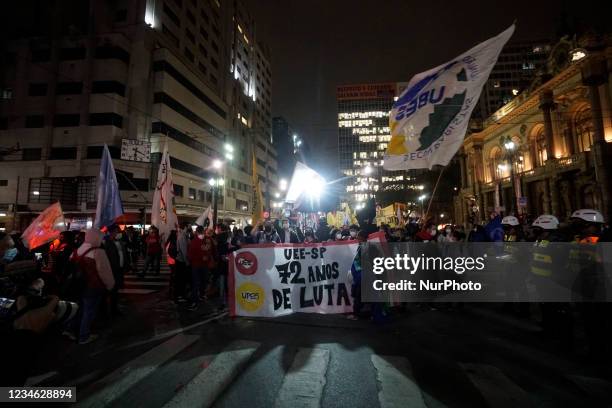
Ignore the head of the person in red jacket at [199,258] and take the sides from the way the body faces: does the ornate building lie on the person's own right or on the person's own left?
on the person's own left

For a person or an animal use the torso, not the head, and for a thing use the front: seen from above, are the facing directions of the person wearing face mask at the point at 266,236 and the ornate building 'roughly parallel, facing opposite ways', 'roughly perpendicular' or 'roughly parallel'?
roughly perpendicular

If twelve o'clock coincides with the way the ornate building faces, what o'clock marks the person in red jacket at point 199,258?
The person in red jacket is roughly at 11 o'clock from the ornate building.

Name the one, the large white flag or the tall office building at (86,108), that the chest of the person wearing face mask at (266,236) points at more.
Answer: the large white flag

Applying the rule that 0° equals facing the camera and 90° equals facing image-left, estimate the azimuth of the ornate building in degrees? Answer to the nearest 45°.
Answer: approximately 45°

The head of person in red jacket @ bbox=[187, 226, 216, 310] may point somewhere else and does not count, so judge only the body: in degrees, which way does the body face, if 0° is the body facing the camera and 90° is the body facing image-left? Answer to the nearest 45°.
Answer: approximately 0°

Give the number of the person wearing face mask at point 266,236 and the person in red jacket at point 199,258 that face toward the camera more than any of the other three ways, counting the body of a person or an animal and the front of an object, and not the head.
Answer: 2

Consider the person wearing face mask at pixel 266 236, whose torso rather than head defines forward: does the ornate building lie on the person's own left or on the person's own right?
on the person's own left
